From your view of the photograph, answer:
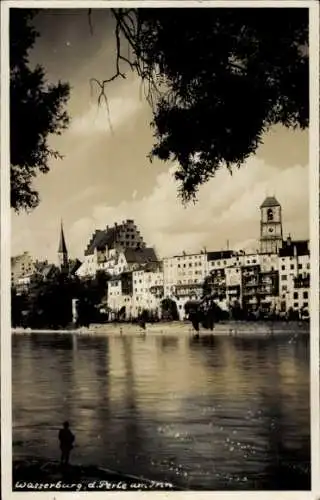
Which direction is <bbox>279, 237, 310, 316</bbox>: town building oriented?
toward the camera

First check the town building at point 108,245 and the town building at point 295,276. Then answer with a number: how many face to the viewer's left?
0

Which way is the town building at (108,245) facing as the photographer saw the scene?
facing the viewer and to the right of the viewer
